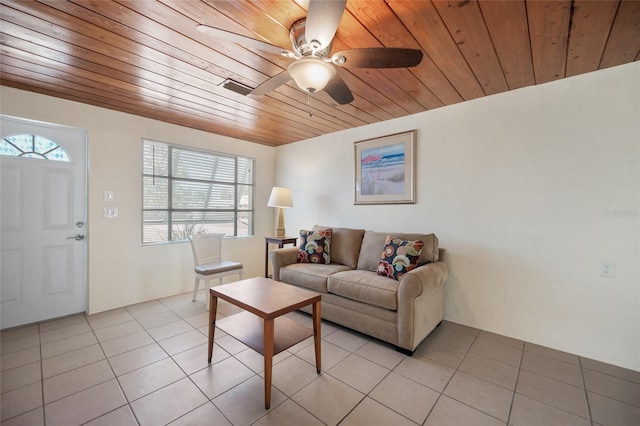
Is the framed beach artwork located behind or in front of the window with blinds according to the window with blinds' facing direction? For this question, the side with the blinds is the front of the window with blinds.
in front

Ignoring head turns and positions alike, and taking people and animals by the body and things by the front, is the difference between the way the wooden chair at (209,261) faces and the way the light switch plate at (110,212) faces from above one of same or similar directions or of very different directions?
same or similar directions

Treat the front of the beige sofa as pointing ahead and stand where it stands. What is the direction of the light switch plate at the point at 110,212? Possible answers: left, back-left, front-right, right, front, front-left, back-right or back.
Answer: front-right

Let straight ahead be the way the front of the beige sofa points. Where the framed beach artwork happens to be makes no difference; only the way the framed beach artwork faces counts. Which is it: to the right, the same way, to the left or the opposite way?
the same way

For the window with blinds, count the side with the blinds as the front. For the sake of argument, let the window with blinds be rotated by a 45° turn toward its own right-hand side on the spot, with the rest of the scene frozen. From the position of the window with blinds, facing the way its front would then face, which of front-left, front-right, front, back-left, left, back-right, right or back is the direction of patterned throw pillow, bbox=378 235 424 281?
front-left

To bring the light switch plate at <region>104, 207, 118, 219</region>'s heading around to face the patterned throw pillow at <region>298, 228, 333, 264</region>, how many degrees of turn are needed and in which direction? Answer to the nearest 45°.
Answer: approximately 45° to its left

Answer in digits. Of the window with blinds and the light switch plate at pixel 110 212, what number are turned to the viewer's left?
0

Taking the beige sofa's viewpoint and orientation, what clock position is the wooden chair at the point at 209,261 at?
The wooden chair is roughly at 2 o'clock from the beige sofa.

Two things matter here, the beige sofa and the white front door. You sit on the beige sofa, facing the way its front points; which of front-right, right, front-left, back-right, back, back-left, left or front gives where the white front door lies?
front-right

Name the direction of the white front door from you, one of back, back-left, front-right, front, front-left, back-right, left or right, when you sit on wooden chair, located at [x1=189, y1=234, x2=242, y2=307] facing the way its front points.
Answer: back-right

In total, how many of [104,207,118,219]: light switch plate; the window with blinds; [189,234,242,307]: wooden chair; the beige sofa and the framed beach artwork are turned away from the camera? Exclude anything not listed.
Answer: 0

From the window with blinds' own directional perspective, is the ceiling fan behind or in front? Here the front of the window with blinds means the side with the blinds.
in front

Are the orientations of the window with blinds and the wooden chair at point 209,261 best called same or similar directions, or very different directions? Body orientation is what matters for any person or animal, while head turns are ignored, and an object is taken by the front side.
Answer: same or similar directions

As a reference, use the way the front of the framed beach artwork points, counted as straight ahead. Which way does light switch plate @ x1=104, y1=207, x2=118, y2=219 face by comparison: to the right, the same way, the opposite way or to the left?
to the left

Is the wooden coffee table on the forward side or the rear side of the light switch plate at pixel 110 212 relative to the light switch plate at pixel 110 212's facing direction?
on the forward side

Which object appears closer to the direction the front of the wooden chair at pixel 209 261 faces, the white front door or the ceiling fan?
the ceiling fan

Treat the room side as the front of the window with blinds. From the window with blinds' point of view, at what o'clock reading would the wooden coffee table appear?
The wooden coffee table is roughly at 1 o'clock from the window with blinds.

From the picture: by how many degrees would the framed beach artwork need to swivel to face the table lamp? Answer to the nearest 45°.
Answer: approximately 45° to its right

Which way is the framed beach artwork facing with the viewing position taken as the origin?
facing the viewer and to the left of the viewer
